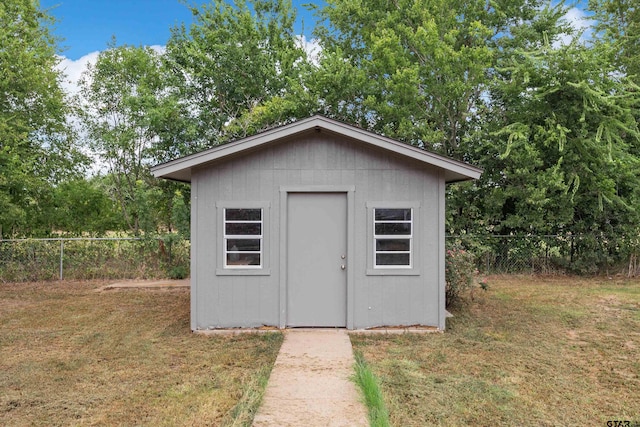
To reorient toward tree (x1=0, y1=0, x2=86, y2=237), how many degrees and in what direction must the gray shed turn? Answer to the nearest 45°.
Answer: approximately 135° to its right

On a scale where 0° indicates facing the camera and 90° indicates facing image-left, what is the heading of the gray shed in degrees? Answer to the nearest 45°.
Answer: approximately 0°

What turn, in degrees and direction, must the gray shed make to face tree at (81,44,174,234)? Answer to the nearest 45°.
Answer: approximately 135° to its right

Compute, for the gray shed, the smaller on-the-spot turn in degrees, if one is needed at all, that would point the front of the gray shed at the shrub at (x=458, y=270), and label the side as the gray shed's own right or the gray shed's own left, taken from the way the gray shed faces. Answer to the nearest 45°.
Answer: approximately 135° to the gray shed's own left

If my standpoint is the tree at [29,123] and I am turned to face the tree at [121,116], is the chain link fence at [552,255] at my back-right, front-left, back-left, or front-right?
front-right

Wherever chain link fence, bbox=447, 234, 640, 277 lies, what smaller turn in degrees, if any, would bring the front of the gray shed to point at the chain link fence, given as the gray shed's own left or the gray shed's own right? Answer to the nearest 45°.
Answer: approximately 135° to the gray shed's own left

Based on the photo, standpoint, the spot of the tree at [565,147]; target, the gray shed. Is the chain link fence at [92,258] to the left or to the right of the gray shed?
right

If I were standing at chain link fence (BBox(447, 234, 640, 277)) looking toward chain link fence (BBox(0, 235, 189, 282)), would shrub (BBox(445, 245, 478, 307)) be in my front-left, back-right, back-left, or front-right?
front-left

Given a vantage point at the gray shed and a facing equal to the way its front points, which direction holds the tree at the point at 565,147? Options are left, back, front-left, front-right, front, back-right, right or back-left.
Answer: back-left
